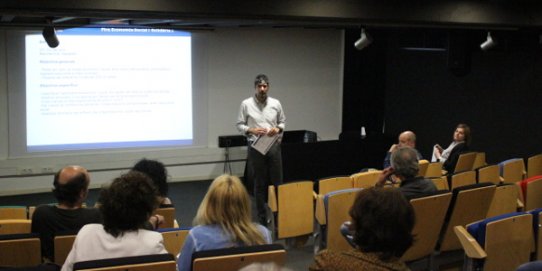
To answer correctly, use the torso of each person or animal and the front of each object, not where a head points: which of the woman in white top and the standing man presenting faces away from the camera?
the woman in white top

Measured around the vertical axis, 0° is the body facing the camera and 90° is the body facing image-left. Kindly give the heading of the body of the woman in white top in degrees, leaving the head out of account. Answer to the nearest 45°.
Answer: approximately 180°

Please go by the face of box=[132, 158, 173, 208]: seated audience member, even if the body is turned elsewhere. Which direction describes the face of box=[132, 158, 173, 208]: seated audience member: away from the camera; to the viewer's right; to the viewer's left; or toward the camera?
away from the camera

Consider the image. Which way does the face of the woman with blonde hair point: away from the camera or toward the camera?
away from the camera

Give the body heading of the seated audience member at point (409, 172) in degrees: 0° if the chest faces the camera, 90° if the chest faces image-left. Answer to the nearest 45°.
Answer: approximately 135°

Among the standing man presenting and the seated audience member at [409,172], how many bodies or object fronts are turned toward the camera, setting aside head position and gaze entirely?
1

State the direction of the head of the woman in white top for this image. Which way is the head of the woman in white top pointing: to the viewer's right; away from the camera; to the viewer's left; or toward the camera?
away from the camera

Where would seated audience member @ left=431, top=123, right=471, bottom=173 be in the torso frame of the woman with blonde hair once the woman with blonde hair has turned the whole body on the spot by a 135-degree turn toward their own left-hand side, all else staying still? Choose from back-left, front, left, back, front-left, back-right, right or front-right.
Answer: back

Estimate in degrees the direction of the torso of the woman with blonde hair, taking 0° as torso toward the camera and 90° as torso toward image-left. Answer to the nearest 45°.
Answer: approximately 180°

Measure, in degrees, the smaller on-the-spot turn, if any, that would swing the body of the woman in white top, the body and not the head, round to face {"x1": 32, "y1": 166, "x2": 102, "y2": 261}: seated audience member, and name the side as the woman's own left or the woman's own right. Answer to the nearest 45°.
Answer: approximately 45° to the woman's own left

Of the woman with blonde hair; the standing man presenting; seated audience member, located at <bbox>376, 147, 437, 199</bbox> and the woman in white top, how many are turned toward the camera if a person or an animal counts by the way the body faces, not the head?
1

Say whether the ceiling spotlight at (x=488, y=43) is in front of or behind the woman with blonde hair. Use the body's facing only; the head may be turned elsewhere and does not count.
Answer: in front

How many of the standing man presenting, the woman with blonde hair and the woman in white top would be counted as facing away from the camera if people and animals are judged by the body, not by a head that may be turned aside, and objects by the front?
2

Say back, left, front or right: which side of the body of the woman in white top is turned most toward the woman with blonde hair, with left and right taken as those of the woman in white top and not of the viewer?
right
